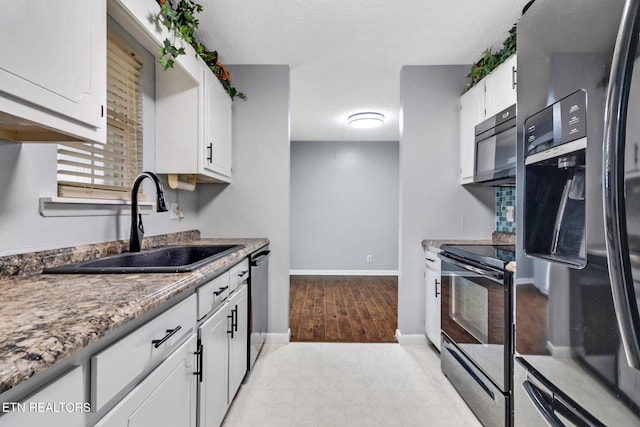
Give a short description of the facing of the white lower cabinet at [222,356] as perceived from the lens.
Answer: facing to the right of the viewer

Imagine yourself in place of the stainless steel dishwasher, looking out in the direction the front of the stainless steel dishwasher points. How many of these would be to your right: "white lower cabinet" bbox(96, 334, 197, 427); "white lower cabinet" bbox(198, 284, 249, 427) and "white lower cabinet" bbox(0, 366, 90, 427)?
3

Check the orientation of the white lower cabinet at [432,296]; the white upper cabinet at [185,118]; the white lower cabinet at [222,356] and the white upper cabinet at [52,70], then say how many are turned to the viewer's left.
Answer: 1

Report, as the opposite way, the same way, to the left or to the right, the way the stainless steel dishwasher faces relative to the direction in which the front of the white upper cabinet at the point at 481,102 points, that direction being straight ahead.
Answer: the opposite way

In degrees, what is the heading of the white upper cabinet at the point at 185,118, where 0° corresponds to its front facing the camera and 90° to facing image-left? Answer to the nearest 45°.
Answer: approximately 270°

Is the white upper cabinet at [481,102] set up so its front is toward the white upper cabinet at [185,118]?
yes

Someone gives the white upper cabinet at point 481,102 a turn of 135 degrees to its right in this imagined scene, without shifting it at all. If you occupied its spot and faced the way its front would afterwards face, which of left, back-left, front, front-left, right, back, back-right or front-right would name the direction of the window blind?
back-left

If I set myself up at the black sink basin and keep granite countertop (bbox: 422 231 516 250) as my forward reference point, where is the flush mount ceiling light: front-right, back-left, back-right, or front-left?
front-left

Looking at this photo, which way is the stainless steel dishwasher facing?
to the viewer's right

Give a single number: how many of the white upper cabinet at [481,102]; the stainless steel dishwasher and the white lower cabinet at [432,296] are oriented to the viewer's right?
1

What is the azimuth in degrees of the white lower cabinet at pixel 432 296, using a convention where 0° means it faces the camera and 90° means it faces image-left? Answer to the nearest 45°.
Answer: approximately 90°

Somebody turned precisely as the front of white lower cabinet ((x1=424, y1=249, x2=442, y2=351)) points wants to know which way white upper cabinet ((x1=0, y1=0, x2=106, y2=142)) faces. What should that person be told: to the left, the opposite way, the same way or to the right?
the opposite way

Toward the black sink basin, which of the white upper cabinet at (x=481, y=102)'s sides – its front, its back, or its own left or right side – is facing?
front
